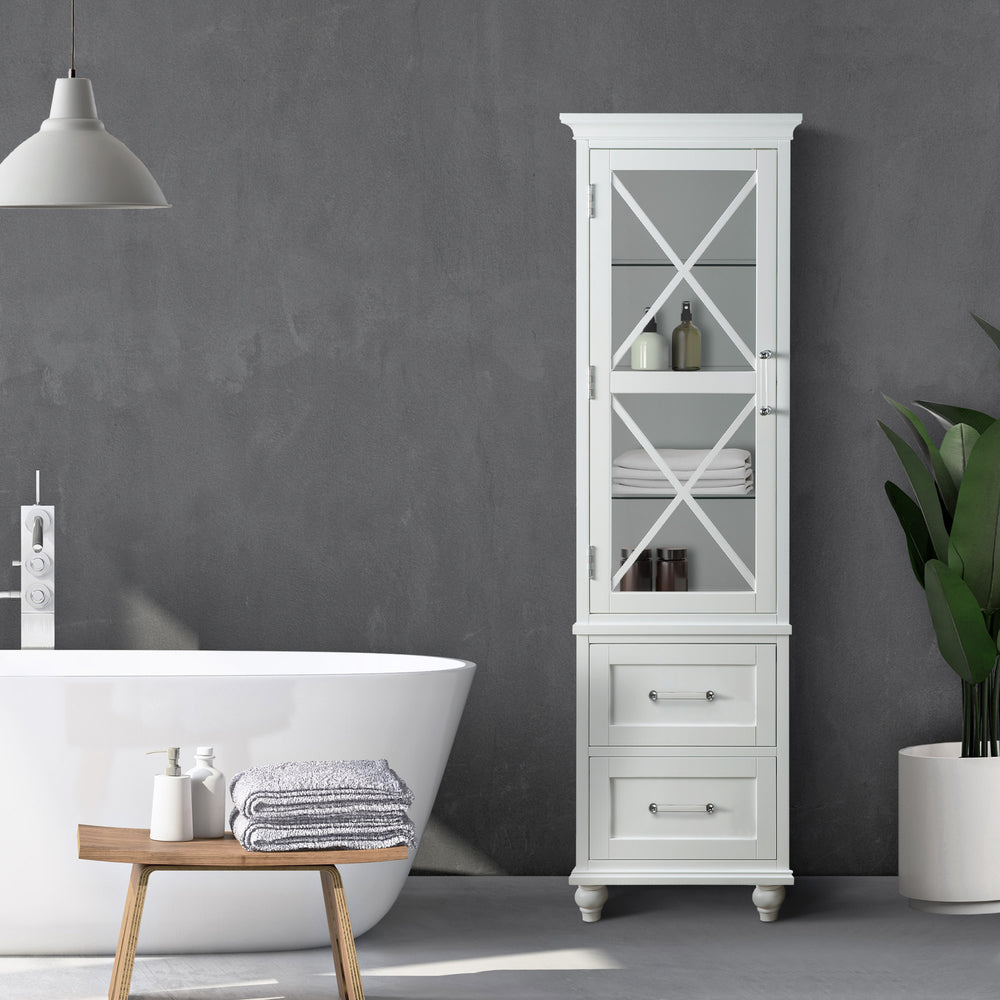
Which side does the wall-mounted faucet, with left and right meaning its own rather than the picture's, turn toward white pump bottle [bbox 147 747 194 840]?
front

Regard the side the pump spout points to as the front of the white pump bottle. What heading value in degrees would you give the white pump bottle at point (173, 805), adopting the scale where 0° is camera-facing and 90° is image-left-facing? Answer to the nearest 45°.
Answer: approximately 90°

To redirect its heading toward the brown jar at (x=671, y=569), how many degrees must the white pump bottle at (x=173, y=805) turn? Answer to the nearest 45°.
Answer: approximately 135° to its right

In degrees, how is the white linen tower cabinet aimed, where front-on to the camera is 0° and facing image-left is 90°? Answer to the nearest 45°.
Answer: approximately 0°

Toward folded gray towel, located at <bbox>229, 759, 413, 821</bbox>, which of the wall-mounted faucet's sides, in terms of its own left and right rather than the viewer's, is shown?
front

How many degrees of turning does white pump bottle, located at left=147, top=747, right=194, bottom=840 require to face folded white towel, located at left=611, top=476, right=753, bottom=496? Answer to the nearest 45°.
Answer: approximately 135° to its right
